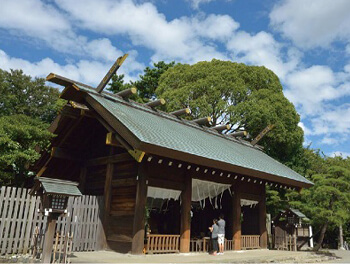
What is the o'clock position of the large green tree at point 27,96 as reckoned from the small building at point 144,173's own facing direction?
The large green tree is roughly at 6 o'clock from the small building.

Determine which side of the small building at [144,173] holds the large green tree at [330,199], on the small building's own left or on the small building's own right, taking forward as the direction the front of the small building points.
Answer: on the small building's own left

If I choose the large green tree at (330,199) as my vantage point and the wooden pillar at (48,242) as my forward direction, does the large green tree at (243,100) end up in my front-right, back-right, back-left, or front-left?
back-right

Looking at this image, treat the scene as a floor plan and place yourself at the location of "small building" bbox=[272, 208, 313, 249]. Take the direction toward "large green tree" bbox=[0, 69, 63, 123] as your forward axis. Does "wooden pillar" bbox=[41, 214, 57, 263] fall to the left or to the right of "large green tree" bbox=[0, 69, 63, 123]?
left

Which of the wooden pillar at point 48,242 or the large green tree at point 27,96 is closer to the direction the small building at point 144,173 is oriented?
the wooden pillar

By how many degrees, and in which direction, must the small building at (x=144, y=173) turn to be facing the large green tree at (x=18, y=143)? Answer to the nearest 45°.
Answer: approximately 135° to its right

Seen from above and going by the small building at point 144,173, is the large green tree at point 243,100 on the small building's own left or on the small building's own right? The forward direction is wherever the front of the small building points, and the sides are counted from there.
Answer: on the small building's own left

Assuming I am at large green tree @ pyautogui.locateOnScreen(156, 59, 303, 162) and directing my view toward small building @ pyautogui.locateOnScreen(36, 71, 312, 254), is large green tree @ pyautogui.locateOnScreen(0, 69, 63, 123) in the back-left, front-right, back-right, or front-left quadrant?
front-right

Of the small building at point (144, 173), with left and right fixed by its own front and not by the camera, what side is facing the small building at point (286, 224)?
left

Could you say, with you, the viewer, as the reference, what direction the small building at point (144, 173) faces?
facing the viewer and to the right of the viewer
